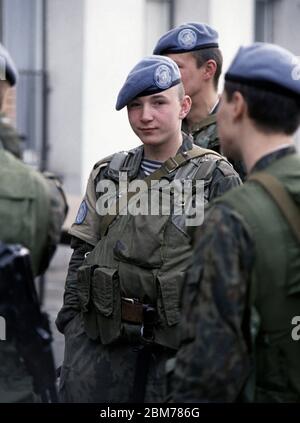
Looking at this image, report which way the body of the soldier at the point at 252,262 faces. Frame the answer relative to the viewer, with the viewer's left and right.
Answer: facing away from the viewer and to the left of the viewer

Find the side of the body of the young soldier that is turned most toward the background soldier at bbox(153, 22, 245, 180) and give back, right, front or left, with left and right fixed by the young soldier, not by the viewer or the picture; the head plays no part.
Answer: back

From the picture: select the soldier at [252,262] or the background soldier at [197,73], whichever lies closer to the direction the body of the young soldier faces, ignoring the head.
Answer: the soldier

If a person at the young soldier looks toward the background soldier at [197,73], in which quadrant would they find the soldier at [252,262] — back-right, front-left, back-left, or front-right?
back-right

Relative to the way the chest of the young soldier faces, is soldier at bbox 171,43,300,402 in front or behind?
in front

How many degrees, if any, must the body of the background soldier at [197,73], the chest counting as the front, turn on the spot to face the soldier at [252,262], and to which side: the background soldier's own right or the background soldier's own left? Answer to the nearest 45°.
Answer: approximately 45° to the background soldier's own left

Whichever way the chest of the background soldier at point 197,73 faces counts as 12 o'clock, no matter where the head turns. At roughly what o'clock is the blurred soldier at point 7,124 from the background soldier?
The blurred soldier is roughly at 11 o'clock from the background soldier.

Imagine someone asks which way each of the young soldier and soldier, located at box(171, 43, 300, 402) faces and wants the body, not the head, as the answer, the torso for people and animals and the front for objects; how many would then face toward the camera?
1

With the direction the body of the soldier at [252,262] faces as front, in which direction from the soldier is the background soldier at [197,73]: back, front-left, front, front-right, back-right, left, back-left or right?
front-right

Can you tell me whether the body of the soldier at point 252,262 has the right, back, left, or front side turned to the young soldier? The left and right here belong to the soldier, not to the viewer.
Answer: front

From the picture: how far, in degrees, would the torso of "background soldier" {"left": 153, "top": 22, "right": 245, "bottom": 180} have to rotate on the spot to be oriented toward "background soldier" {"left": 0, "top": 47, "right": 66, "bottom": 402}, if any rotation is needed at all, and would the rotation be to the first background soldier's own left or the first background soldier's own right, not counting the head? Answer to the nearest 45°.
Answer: approximately 45° to the first background soldier's own left

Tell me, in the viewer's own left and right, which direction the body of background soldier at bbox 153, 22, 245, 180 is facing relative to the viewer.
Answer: facing the viewer and to the left of the viewer
